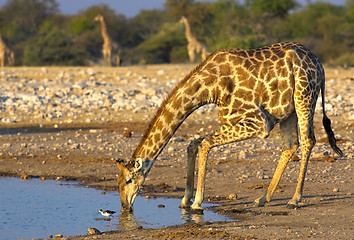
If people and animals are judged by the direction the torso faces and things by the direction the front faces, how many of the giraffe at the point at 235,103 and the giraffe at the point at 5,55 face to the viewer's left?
2

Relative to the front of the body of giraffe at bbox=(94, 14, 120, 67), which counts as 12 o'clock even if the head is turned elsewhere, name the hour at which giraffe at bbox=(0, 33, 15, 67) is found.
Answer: giraffe at bbox=(0, 33, 15, 67) is roughly at 1 o'clock from giraffe at bbox=(94, 14, 120, 67).

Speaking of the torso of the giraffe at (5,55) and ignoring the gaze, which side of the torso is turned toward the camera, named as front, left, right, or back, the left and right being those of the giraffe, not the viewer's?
left

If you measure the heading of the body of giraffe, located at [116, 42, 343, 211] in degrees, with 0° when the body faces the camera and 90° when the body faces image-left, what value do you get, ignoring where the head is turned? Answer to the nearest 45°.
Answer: approximately 90°

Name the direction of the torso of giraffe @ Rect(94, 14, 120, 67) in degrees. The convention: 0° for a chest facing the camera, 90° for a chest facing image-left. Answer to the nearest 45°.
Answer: approximately 45°

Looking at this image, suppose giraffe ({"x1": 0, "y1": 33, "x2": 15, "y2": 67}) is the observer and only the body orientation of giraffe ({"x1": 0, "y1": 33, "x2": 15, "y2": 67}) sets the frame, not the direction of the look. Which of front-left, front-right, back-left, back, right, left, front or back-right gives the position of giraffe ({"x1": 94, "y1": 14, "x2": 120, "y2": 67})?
back

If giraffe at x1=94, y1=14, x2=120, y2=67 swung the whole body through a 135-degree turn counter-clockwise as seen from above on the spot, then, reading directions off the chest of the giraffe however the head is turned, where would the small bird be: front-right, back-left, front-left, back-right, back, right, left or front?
right

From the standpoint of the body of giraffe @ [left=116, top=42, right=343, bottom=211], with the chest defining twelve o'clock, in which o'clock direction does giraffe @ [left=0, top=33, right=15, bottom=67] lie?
giraffe @ [left=0, top=33, right=15, bottom=67] is roughly at 2 o'clock from giraffe @ [left=116, top=42, right=343, bottom=211].

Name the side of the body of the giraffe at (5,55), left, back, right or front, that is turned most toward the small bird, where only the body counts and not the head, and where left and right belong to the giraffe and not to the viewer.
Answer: left

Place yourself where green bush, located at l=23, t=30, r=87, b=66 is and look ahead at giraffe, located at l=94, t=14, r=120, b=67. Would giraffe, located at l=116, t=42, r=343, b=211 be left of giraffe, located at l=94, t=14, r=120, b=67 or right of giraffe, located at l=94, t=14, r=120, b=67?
right

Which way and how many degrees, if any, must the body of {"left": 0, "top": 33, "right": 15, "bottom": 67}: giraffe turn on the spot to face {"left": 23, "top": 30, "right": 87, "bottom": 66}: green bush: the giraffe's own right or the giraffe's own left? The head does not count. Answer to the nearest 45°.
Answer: approximately 135° to the giraffe's own right
